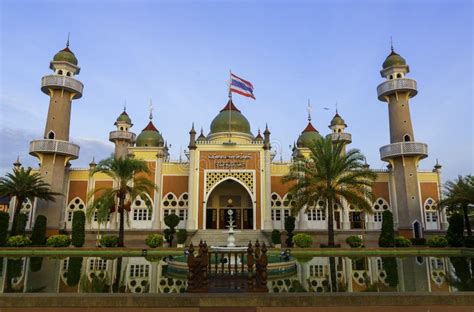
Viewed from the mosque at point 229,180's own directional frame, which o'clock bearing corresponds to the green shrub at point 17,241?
The green shrub is roughly at 2 o'clock from the mosque.

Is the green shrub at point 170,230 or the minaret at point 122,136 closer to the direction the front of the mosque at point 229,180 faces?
the green shrub

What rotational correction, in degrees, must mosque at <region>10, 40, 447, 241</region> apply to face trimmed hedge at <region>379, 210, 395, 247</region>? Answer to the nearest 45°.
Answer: approximately 45° to its left

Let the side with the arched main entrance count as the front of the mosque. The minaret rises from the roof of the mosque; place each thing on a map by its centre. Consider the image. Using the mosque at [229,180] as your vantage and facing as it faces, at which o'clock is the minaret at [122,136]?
The minaret is roughly at 4 o'clock from the mosque.

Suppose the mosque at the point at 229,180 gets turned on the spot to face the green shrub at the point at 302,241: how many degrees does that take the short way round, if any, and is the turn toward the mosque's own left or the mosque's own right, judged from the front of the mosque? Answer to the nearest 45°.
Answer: approximately 45° to the mosque's own left

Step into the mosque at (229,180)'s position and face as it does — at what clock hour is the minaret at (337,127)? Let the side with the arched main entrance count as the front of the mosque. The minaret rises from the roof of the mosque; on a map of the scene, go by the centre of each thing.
The minaret is roughly at 8 o'clock from the mosque.

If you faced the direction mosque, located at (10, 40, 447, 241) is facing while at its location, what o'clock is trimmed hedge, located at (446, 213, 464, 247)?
The trimmed hedge is roughly at 10 o'clock from the mosque.

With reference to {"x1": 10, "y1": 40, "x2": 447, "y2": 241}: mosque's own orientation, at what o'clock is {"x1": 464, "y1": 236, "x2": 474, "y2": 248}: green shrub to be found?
The green shrub is roughly at 10 o'clock from the mosque.

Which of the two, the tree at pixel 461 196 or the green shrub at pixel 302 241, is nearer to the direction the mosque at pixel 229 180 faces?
the green shrub

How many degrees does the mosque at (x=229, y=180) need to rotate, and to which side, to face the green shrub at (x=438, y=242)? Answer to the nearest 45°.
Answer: approximately 45° to its left

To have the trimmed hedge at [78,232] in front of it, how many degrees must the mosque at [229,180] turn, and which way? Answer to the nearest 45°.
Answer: approximately 45° to its right

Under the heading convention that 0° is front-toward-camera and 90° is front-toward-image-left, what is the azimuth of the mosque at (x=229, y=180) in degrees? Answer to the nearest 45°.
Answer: approximately 0°

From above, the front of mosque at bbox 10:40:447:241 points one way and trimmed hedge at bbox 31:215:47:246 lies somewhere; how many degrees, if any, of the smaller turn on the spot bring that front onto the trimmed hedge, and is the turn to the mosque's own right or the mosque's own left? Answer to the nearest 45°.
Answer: approximately 90° to the mosque's own right
